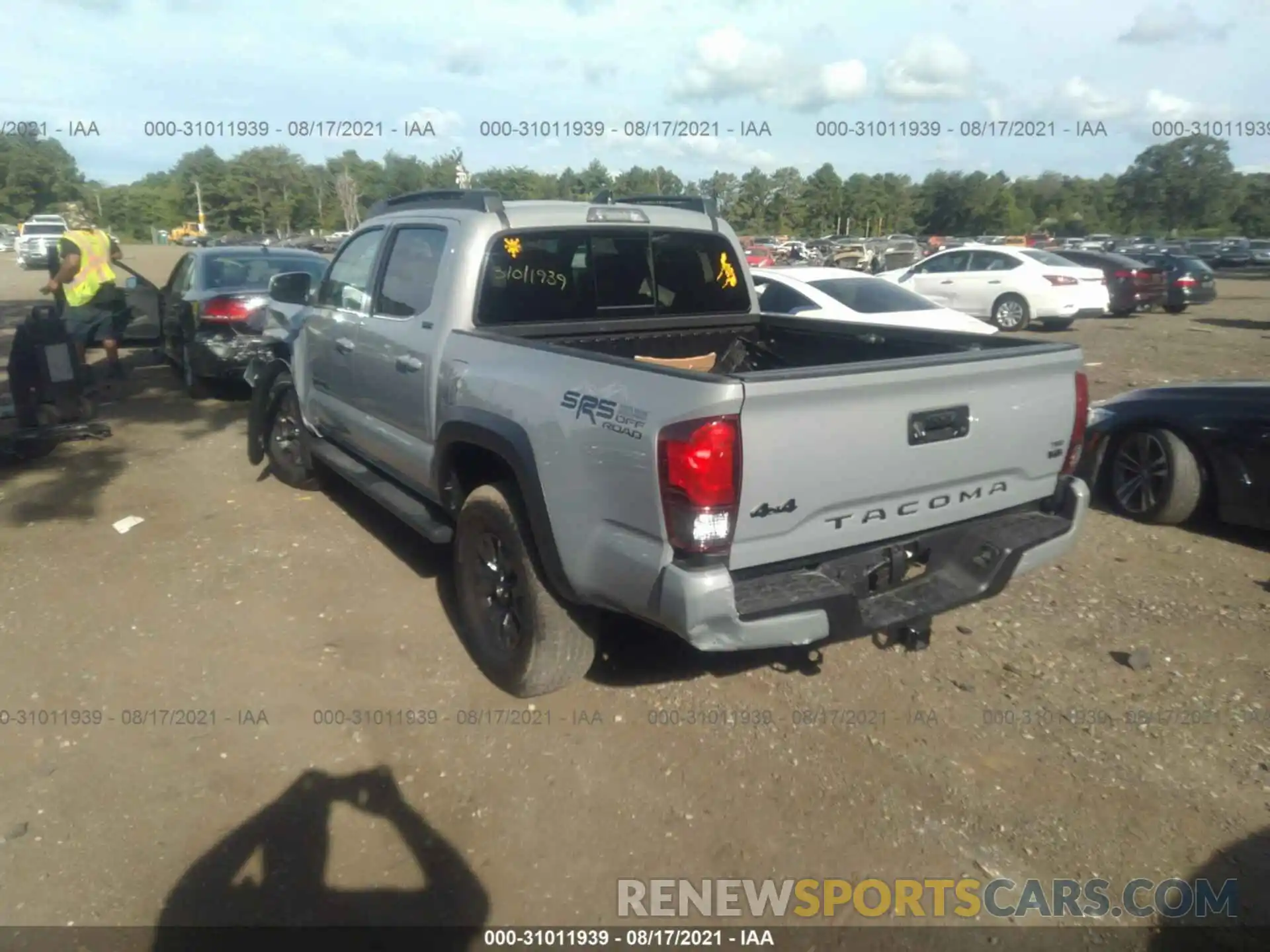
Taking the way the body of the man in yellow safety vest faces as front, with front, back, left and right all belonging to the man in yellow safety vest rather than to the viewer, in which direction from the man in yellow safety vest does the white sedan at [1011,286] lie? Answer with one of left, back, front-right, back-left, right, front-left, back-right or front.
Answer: back-right

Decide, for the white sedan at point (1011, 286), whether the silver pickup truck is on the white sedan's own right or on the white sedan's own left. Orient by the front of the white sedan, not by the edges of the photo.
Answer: on the white sedan's own left

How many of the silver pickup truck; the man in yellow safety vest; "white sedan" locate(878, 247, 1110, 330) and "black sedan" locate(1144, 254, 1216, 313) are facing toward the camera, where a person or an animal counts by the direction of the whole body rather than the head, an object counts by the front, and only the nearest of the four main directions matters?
0

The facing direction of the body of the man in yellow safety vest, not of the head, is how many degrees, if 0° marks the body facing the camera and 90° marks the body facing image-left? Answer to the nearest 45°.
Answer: approximately 135°

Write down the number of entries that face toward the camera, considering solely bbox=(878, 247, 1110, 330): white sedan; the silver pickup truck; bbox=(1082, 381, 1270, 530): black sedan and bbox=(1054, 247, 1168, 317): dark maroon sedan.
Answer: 0

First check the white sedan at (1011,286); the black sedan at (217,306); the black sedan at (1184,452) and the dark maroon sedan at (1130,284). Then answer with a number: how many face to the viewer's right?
0

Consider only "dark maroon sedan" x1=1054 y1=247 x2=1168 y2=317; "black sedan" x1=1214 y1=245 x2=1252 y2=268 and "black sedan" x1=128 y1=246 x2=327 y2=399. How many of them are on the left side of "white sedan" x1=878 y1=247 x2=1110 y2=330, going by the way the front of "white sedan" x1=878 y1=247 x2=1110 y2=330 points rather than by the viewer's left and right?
1

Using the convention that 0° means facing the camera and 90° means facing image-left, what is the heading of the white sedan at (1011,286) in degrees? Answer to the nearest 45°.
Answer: approximately 135°

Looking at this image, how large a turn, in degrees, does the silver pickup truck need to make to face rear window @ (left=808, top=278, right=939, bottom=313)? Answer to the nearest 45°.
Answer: approximately 45° to its right

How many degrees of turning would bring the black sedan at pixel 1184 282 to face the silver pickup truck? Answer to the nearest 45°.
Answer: approximately 135° to its left

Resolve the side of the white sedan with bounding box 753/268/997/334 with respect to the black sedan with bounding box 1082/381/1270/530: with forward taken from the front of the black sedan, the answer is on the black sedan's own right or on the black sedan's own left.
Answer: on the black sedan's own right
